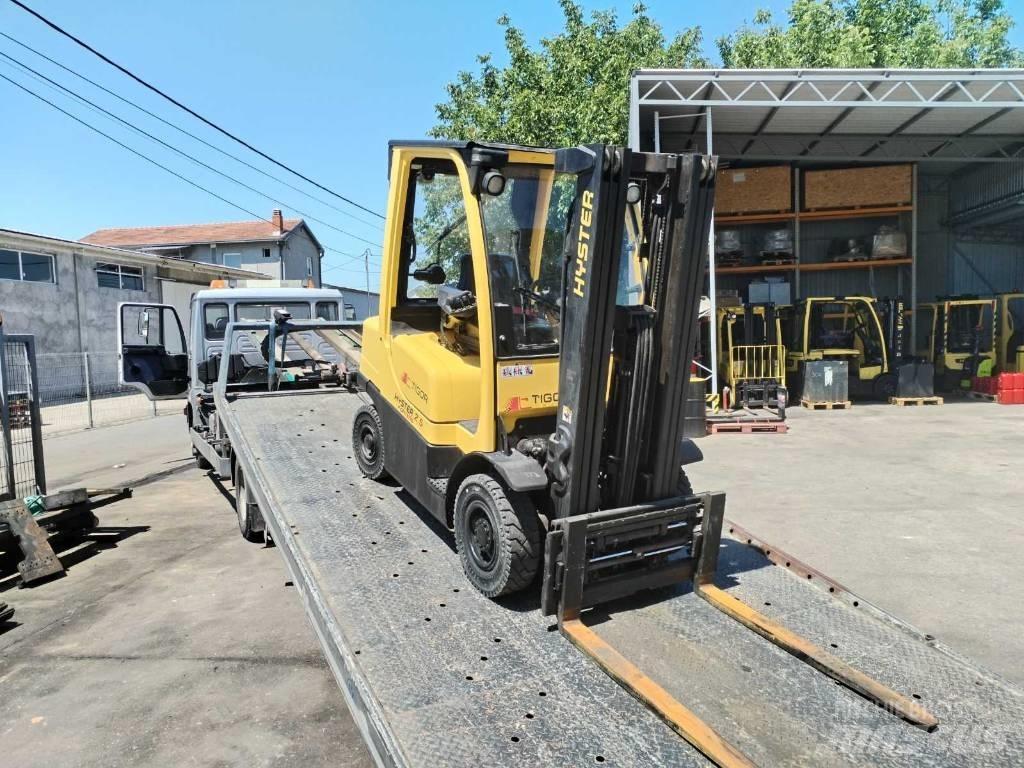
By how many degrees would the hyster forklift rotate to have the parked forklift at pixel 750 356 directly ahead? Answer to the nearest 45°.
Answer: approximately 135° to its left

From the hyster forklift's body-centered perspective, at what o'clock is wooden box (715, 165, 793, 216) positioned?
The wooden box is roughly at 8 o'clock from the hyster forklift.

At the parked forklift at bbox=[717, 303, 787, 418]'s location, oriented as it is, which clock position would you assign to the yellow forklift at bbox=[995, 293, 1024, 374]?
The yellow forklift is roughly at 8 o'clock from the parked forklift.

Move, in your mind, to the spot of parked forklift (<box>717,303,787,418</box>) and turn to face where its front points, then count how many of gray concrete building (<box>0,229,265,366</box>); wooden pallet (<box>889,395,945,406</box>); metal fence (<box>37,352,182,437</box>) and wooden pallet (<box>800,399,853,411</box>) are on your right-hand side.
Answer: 2

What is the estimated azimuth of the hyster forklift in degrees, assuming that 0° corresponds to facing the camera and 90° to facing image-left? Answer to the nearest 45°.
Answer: approximately 315°

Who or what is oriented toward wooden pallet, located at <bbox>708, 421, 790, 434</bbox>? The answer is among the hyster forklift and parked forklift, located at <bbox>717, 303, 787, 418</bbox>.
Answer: the parked forklift

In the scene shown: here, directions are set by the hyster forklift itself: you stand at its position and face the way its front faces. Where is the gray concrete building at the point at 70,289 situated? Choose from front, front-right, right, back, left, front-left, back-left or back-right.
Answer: back

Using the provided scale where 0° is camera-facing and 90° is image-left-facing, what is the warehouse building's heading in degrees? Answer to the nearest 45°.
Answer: approximately 0°

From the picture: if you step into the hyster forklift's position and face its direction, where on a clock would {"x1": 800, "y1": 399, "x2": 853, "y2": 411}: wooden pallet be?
The wooden pallet is roughly at 8 o'clock from the hyster forklift.

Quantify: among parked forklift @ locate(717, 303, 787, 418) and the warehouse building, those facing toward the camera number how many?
2

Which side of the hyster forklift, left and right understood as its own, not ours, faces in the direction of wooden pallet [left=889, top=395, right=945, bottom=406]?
left

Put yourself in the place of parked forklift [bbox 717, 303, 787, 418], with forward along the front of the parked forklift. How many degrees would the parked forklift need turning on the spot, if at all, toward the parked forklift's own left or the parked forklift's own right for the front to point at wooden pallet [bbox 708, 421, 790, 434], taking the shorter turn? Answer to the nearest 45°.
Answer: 0° — it already faces it

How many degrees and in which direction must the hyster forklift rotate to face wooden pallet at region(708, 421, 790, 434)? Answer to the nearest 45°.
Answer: approximately 135° to its left
